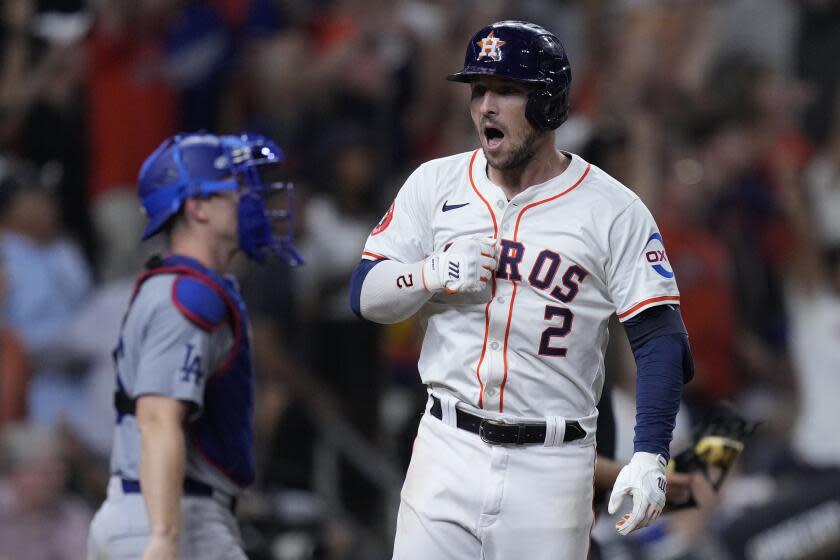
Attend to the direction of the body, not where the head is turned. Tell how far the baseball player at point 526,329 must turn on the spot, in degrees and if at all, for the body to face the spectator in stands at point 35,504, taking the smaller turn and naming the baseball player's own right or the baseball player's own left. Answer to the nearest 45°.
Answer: approximately 135° to the baseball player's own right

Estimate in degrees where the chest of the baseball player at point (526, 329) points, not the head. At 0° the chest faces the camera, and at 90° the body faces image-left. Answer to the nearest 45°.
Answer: approximately 0°

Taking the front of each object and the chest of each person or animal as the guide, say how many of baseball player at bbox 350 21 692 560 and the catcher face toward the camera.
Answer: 1

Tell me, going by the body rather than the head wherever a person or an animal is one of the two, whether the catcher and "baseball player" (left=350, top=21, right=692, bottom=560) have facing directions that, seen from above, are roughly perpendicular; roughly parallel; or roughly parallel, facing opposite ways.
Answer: roughly perpendicular

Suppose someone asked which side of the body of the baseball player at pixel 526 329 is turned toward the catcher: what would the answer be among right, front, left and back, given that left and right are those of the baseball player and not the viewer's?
right

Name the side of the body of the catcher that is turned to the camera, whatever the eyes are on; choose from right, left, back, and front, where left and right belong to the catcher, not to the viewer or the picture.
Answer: right

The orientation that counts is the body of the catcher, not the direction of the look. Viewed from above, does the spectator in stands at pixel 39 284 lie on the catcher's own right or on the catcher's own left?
on the catcher's own left

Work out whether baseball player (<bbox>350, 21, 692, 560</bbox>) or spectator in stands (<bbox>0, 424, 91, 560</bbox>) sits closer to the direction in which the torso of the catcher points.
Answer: the baseball player

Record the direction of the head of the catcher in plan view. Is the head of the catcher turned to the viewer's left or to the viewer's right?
to the viewer's right
